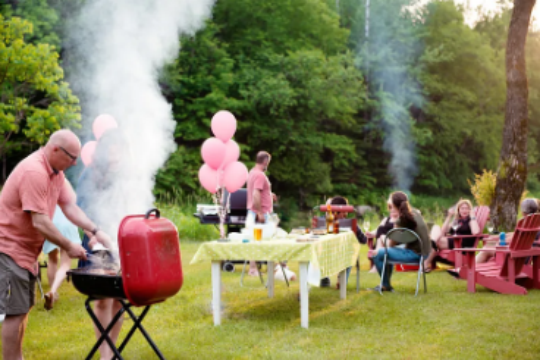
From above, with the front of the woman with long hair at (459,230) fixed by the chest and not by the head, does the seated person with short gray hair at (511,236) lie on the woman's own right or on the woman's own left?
on the woman's own left

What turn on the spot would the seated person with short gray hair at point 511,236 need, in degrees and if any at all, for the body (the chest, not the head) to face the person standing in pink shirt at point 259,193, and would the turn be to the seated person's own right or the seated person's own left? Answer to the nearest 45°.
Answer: approximately 45° to the seated person's own left

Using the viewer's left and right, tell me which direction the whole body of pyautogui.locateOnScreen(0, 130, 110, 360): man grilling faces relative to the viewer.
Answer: facing to the right of the viewer

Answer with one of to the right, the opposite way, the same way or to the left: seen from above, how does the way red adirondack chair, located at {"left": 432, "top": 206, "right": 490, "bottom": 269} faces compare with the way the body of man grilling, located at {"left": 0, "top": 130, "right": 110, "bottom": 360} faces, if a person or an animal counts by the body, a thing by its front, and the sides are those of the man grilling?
the opposite way

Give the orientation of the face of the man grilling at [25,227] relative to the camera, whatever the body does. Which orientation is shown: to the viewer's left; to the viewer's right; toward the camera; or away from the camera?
to the viewer's right

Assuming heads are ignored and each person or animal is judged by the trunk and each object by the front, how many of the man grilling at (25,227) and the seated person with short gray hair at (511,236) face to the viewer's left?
1

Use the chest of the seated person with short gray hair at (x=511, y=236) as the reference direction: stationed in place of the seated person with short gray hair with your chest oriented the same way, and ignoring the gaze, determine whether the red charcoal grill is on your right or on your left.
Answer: on your left

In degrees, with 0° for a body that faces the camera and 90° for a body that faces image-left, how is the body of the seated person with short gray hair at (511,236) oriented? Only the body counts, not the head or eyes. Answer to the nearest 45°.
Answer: approximately 90°
